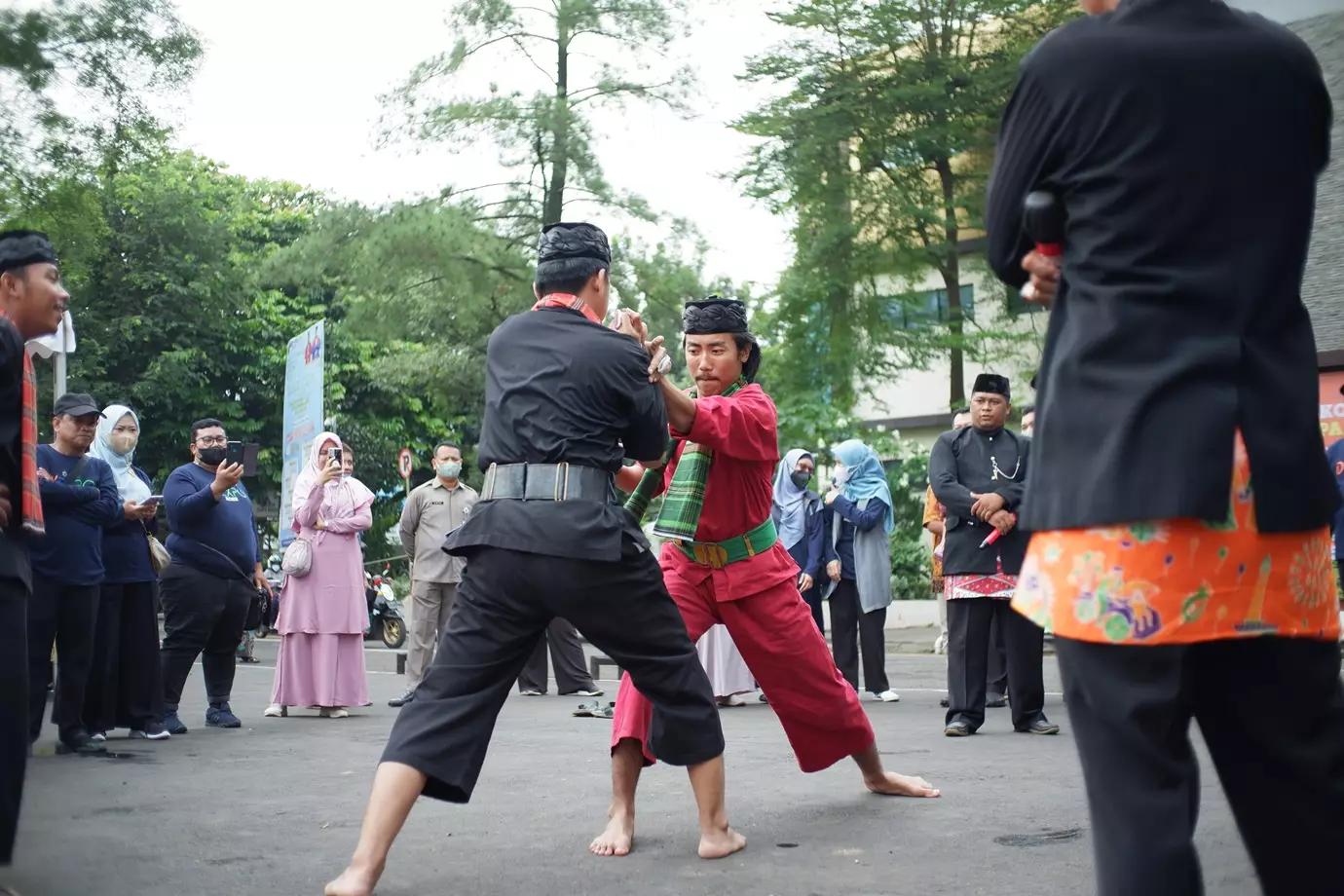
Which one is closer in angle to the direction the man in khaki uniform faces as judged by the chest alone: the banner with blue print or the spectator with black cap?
the spectator with black cap

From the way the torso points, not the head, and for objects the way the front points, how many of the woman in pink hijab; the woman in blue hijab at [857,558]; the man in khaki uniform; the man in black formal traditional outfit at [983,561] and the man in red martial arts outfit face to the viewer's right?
0

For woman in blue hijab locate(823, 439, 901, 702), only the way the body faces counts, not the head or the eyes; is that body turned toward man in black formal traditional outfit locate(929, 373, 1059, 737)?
no

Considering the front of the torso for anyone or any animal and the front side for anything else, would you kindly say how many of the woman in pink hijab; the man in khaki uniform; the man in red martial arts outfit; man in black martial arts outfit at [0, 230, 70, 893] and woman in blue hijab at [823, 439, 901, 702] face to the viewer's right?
1

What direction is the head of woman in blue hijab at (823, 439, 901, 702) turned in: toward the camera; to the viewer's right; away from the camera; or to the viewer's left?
to the viewer's left

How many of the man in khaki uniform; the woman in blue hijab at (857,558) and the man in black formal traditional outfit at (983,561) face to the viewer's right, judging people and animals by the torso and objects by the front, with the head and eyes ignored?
0

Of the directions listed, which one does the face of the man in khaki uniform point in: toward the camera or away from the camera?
toward the camera

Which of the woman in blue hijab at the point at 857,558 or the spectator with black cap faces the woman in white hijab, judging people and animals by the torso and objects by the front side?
the woman in blue hijab

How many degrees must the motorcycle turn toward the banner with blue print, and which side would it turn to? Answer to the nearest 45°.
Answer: approximately 45° to its right

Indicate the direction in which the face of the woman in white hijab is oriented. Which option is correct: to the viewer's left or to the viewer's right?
to the viewer's right

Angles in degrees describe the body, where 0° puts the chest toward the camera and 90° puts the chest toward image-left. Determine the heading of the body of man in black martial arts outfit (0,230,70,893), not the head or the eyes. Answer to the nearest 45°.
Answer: approximately 270°

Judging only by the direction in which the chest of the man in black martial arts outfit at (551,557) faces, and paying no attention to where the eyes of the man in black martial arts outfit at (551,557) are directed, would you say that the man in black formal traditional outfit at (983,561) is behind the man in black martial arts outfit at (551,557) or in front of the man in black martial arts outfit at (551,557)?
in front

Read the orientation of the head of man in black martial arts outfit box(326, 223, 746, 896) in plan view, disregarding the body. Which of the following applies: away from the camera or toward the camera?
away from the camera

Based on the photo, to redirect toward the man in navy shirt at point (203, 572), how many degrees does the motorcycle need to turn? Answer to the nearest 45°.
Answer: approximately 45° to its right

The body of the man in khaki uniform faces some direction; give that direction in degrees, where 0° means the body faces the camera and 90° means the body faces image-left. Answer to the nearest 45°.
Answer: approximately 0°

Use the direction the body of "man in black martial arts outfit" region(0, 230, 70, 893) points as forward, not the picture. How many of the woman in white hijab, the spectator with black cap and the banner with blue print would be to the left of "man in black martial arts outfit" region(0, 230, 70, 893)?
3

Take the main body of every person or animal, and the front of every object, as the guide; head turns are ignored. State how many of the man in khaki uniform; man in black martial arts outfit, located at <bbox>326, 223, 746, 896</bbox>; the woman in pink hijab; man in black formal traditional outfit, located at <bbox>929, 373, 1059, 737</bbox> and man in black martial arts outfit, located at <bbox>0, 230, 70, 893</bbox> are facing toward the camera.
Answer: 3

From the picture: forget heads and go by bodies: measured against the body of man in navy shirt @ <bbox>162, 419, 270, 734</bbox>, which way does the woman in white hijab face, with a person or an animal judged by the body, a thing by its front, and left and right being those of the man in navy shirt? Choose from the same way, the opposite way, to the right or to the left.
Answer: the same way

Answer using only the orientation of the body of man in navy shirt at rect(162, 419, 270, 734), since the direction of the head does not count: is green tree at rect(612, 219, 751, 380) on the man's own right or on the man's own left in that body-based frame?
on the man's own left

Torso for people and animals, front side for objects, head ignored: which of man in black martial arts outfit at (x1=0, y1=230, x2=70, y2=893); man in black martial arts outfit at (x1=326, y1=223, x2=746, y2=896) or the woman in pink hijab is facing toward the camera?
the woman in pink hijab
